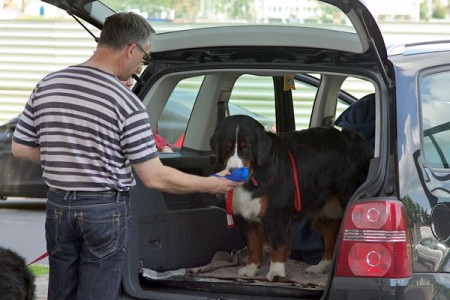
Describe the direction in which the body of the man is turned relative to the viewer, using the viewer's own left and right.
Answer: facing away from the viewer and to the right of the viewer

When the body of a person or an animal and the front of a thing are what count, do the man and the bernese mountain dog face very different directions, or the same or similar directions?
very different directions

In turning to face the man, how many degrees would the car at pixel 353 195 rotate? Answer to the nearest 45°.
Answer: approximately 135° to its left

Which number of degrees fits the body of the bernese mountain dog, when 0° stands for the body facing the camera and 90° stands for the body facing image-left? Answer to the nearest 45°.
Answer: approximately 45°

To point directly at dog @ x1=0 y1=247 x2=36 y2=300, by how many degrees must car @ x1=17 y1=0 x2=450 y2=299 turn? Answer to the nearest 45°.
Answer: approximately 135° to its left

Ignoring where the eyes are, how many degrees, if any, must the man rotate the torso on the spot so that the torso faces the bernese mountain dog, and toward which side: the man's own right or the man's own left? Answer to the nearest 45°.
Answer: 0° — they already face it

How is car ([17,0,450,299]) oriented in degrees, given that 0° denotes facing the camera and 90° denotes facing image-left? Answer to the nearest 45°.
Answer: approximately 225°

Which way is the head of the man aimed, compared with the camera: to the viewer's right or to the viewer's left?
to the viewer's right
